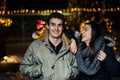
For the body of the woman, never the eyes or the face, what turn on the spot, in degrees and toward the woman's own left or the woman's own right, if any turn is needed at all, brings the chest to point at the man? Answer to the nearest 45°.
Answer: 0° — they already face them

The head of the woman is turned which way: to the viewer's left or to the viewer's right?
to the viewer's left

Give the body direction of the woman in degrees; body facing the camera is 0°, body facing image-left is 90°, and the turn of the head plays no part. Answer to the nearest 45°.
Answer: approximately 45°
